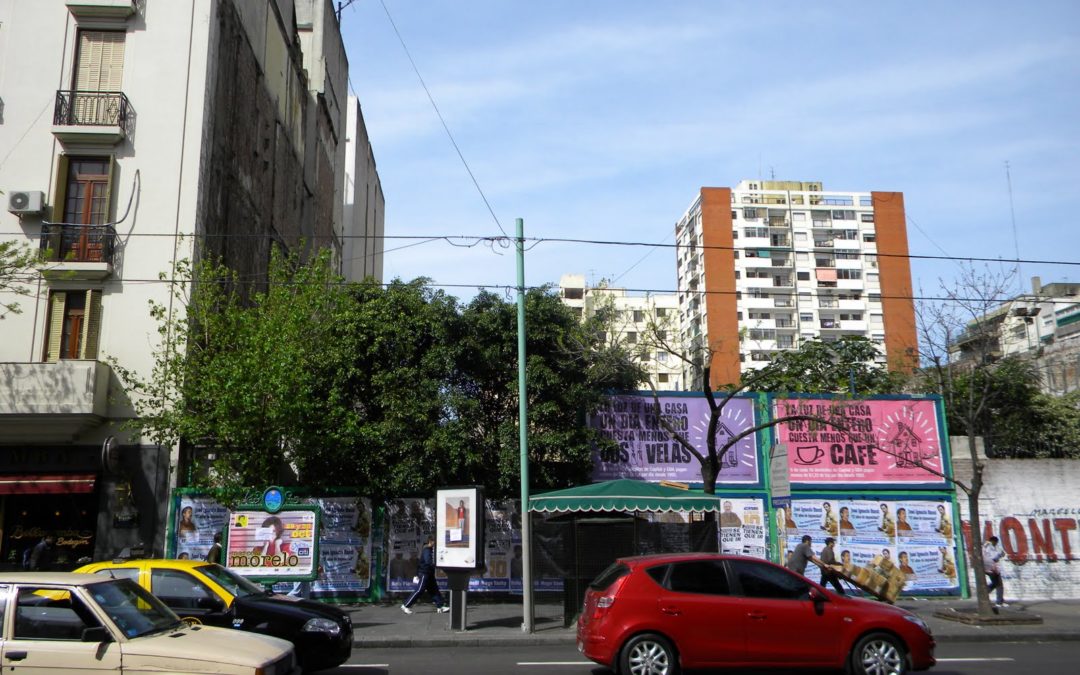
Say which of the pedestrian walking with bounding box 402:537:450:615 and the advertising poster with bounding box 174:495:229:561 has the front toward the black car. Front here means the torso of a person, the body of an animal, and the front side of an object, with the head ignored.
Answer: the advertising poster

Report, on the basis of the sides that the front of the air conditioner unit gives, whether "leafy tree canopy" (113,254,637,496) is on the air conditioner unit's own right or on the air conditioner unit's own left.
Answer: on the air conditioner unit's own left

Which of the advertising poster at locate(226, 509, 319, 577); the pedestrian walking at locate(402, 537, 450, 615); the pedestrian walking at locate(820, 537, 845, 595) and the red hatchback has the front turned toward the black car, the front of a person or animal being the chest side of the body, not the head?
the advertising poster

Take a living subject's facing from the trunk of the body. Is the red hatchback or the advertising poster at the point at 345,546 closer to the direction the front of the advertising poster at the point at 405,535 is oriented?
the red hatchback

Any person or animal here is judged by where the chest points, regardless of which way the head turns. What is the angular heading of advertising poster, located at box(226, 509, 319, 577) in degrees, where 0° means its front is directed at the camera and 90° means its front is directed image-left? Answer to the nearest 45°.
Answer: approximately 0°

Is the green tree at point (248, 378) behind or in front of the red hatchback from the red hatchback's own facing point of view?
behind

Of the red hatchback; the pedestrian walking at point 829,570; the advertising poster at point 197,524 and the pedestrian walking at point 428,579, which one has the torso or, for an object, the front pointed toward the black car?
the advertising poster

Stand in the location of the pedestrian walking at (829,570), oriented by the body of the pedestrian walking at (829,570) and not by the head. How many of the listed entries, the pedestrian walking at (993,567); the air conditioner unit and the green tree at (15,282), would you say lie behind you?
2

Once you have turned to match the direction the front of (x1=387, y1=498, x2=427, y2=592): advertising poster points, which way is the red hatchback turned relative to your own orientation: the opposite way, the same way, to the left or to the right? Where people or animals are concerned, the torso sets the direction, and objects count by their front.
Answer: to the left
